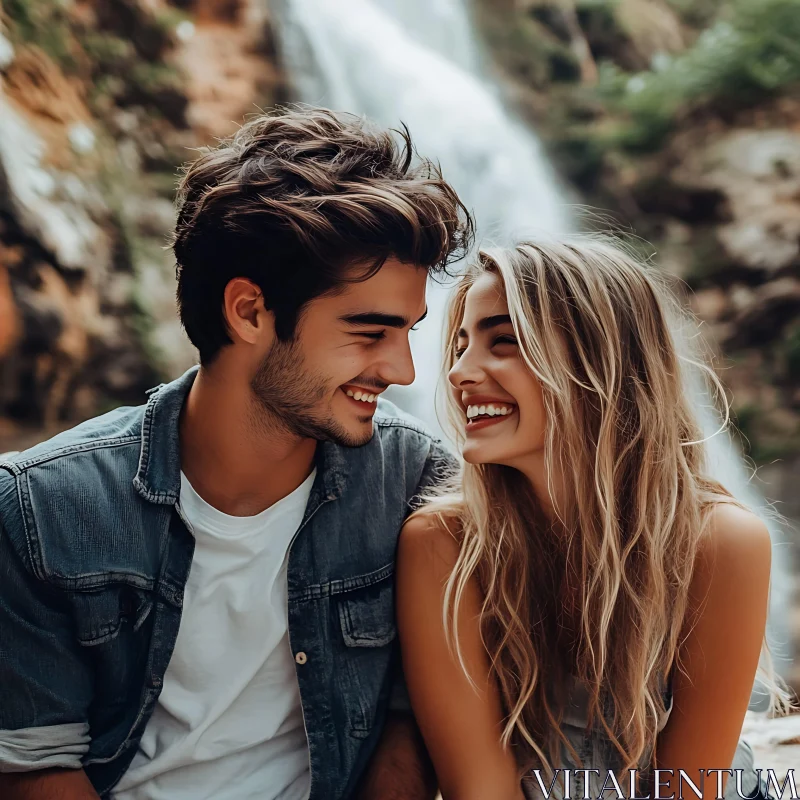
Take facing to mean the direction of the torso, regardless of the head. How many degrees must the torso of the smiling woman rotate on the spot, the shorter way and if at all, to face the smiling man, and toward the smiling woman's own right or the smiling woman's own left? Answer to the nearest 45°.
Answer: approximately 90° to the smiling woman's own right

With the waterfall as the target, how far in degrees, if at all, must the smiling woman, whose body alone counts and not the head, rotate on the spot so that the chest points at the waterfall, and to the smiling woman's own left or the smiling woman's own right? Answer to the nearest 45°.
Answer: approximately 180°

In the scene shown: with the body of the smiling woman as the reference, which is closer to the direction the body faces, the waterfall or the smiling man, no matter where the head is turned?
the smiling man

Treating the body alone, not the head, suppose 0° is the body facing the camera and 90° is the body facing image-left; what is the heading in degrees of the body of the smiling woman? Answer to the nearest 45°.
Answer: approximately 0°
